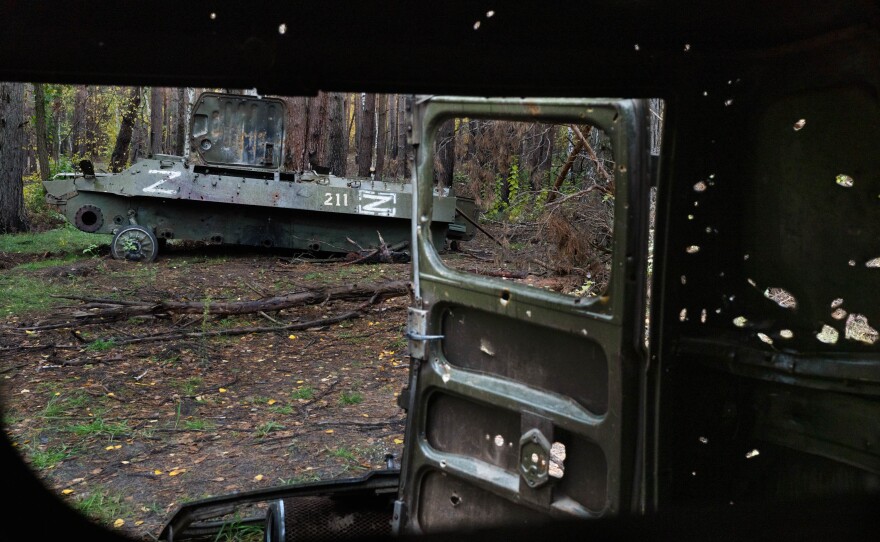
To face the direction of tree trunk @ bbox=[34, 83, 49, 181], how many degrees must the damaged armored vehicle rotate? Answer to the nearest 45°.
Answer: approximately 45° to its right

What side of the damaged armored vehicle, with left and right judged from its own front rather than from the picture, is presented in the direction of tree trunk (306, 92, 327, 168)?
right

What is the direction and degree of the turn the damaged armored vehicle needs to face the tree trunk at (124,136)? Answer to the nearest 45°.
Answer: approximately 90° to its right

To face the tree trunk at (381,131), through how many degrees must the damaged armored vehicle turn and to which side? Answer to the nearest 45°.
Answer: approximately 90° to its right

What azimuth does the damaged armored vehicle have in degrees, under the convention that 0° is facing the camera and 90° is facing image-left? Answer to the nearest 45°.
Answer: approximately 90°

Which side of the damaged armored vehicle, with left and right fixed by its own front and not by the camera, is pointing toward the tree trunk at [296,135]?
right

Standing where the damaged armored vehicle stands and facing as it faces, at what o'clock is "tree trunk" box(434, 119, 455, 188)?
The tree trunk is roughly at 4 o'clock from the damaged armored vehicle.

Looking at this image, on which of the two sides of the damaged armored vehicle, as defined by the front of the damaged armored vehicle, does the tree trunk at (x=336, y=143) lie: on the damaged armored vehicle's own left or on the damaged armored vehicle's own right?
on the damaged armored vehicle's own right

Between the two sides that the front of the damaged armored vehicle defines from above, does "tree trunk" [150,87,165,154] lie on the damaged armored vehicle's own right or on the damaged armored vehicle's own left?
on the damaged armored vehicle's own right
